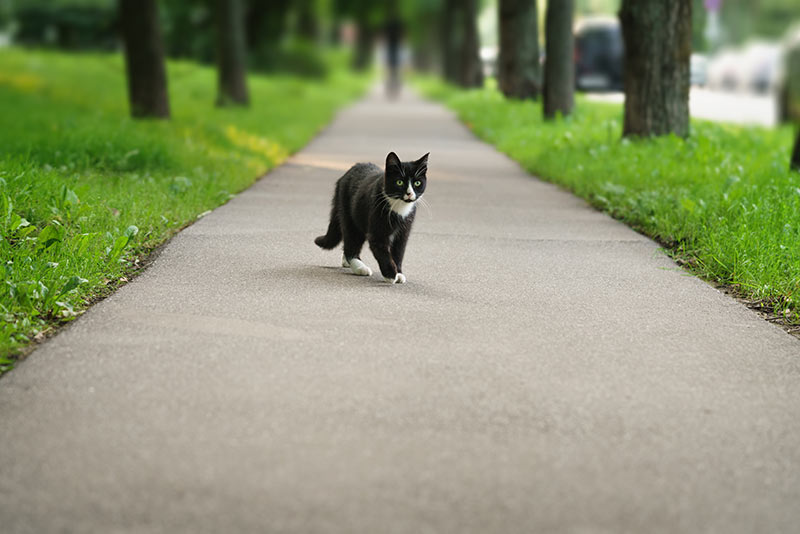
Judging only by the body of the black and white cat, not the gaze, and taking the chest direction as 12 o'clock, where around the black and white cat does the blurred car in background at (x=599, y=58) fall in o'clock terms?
The blurred car in background is roughly at 8 o'clock from the black and white cat.

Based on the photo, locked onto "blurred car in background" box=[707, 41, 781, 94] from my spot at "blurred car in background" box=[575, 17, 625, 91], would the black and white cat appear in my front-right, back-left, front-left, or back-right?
back-right

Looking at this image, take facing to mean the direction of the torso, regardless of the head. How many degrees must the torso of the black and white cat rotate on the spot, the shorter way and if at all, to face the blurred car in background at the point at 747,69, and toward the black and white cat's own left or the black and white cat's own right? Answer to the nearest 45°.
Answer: approximately 90° to the black and white cat's own left

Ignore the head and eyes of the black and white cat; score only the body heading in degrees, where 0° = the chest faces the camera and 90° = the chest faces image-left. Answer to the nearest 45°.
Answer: approximately 315°

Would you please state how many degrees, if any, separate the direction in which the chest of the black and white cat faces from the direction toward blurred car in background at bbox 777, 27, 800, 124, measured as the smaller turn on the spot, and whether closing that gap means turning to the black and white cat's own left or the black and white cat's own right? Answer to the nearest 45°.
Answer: approximately 90° to the black and white cat's own left
